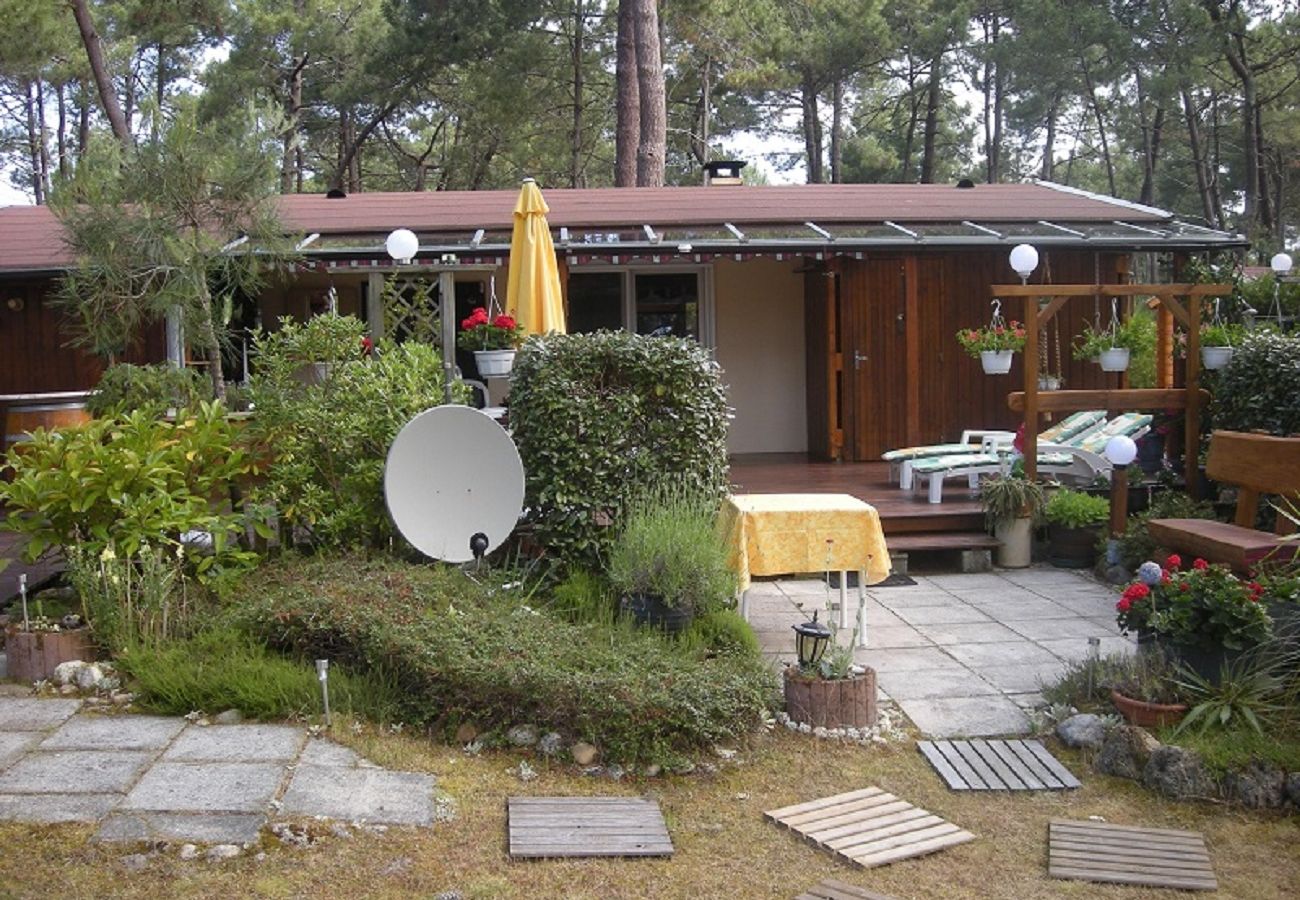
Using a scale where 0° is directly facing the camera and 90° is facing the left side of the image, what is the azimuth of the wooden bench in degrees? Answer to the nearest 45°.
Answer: approximately 45°

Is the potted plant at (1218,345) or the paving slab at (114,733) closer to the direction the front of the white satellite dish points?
the paving slab

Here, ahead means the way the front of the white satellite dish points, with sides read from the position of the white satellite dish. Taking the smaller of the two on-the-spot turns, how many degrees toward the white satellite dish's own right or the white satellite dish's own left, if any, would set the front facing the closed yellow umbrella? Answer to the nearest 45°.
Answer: approximately 180°

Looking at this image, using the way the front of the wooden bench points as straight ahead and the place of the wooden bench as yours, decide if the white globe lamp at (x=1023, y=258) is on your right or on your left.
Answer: on your right

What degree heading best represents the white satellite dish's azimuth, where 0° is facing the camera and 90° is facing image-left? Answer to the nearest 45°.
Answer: approximately 0°

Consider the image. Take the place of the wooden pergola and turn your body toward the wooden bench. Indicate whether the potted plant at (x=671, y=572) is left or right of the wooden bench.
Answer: right

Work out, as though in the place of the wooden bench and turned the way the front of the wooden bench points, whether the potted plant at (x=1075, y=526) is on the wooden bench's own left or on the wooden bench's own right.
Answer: on the wooden bench's own right

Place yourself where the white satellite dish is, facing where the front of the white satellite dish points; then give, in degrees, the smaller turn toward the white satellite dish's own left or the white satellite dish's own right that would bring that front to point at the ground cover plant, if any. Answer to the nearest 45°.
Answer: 0° — it already faces it

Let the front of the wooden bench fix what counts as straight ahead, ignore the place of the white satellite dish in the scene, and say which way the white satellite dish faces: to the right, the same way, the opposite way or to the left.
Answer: to the left

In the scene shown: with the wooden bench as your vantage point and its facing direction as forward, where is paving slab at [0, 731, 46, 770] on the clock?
The paving slab is roughly at 12 o'clock from the wooden bench.

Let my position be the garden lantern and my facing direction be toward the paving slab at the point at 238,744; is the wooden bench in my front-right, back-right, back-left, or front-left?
back-right
